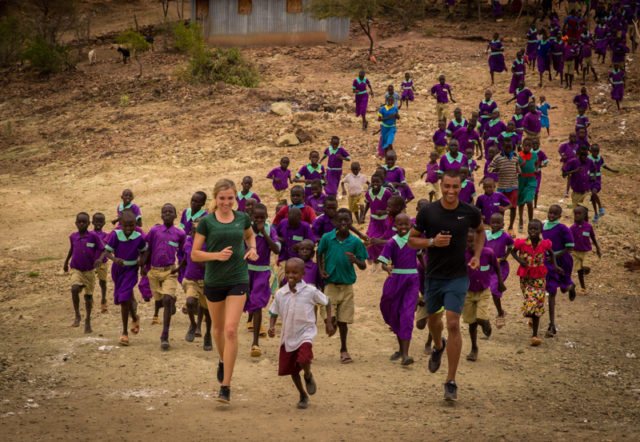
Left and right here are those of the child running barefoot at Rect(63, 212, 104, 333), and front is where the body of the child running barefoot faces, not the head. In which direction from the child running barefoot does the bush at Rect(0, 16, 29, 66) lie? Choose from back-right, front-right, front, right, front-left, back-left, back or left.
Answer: back

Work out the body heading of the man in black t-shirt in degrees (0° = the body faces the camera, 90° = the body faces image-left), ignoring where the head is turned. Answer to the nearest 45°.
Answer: approximately 0°

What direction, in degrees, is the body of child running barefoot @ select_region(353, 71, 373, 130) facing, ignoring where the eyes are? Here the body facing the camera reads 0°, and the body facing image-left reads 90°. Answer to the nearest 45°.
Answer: approximately 0°

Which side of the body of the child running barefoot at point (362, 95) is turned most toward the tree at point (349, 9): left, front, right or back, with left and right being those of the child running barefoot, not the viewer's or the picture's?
back

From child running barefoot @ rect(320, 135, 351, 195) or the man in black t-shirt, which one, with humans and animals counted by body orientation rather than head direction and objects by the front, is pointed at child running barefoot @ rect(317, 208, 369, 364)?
child running barefoot @ rect(320, 135, 351, 195)

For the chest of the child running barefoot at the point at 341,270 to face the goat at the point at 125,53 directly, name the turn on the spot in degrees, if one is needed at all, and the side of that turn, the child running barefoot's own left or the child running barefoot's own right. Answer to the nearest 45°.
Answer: approximately 180°
